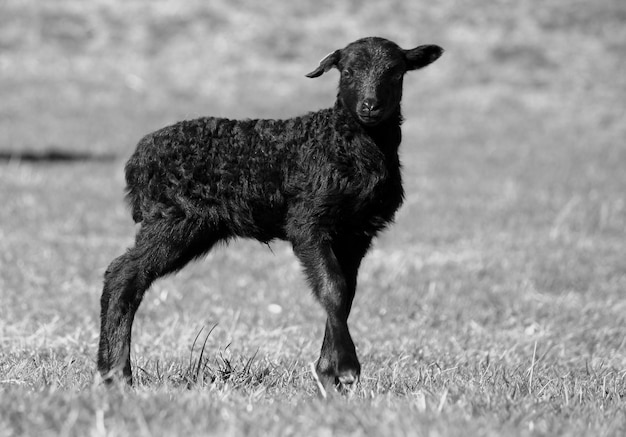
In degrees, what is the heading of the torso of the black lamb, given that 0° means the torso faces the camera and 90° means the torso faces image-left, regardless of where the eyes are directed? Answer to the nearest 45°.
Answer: approximately 270°
